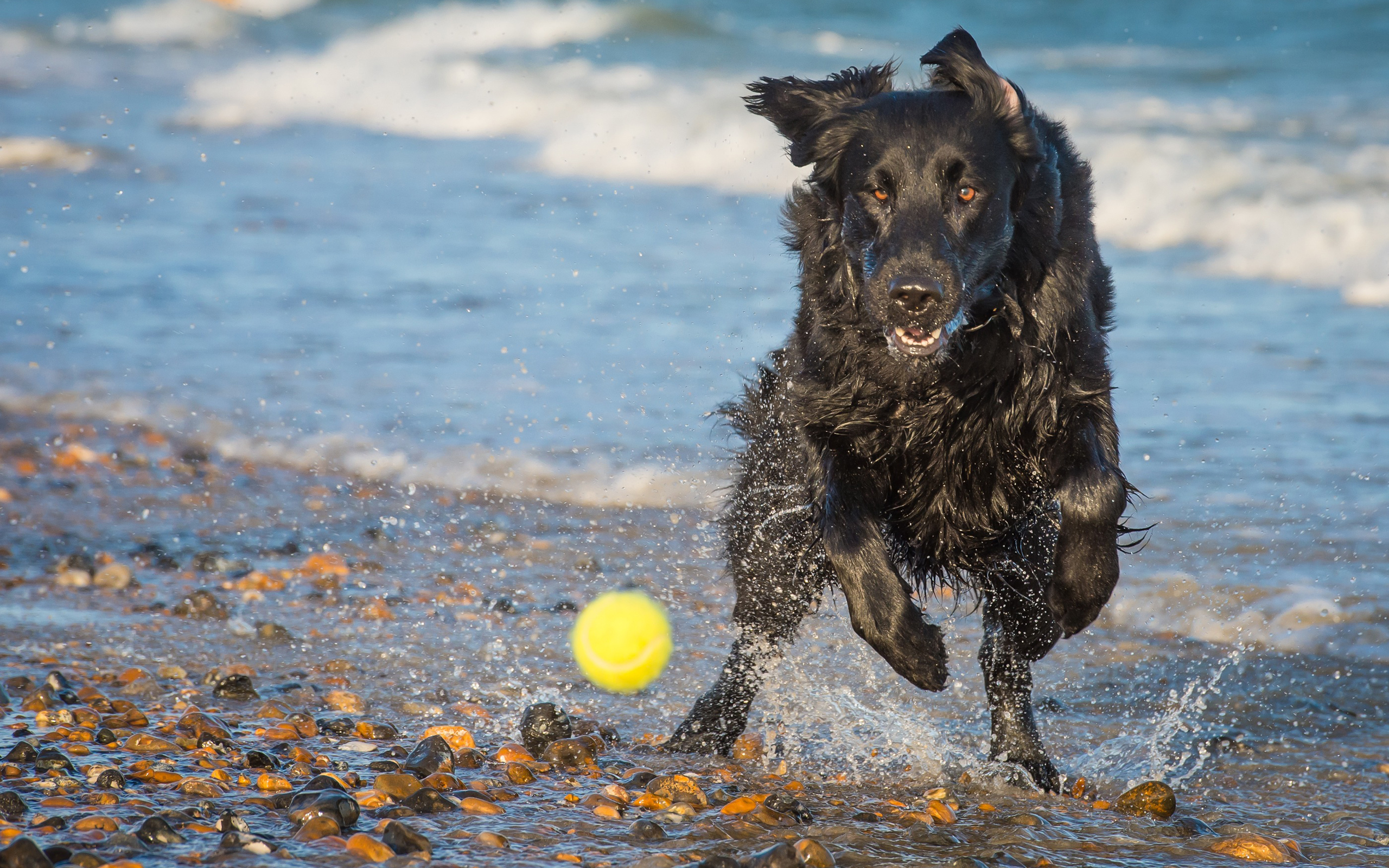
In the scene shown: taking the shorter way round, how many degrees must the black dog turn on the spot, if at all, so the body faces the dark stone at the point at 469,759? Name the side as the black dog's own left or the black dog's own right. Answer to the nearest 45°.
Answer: approximately 90° to the black dog's own right

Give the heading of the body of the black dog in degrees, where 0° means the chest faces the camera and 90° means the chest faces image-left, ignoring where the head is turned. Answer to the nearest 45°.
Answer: approximately 0°

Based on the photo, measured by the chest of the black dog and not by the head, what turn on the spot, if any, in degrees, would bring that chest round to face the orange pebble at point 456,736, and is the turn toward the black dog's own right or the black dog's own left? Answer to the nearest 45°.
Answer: approximately 90° to the black dog's own right

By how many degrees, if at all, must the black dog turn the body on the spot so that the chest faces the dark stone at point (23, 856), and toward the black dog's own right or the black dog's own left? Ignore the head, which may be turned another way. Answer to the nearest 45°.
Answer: approximately 45° to the black dog's own right

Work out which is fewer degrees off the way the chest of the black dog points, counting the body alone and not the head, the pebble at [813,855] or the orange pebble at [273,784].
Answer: the pebble

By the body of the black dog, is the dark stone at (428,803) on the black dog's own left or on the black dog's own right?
on the black dog's own right
